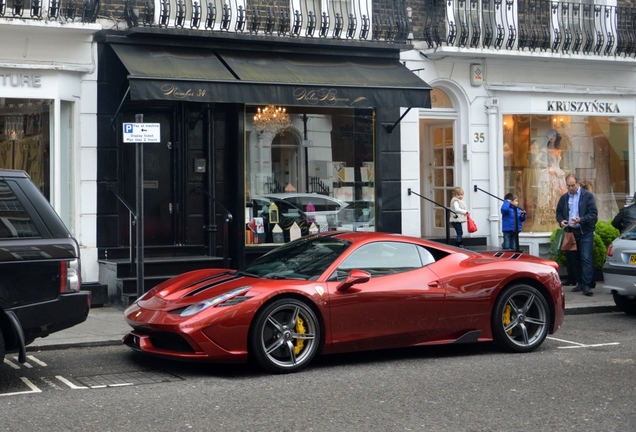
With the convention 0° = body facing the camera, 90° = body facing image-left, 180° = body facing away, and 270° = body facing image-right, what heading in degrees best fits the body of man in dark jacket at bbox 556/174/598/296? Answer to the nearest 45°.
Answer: approximately 45°

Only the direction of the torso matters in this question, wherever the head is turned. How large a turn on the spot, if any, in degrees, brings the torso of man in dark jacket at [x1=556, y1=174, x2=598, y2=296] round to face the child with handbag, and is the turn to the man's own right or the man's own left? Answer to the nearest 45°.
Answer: approximately 90° to the man's own right

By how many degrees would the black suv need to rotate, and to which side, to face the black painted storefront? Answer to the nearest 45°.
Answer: approximately 90° to its right

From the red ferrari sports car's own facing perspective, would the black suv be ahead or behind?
ahead

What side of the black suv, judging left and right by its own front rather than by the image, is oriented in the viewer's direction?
left

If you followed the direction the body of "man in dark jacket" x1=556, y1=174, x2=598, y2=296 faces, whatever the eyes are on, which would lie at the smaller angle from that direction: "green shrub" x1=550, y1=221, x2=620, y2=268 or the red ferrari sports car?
the red ferrari sports car

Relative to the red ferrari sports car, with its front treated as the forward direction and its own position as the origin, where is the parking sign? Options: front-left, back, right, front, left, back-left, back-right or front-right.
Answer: right

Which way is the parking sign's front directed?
toward the camera

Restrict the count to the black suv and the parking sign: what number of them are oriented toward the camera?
1

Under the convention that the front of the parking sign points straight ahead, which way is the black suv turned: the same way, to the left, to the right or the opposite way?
to the right

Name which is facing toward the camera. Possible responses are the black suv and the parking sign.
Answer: the parking sign

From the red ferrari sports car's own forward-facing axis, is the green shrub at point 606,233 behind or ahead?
behind
